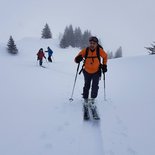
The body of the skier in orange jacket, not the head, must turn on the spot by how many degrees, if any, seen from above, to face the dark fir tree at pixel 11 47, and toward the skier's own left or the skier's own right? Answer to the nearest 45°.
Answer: approximately 135° to the skier's own right

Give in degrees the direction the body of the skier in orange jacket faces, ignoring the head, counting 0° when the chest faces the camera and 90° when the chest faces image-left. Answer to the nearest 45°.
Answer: approximately 0°
